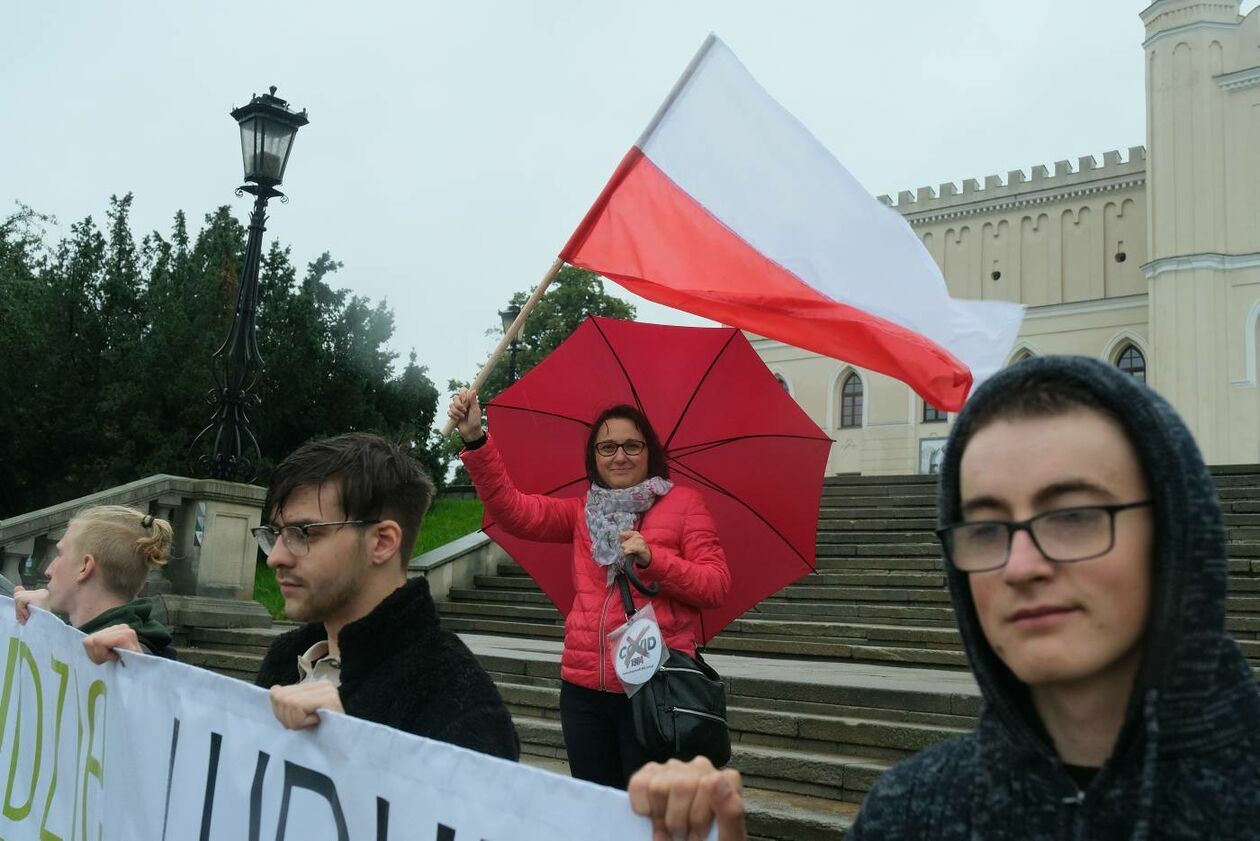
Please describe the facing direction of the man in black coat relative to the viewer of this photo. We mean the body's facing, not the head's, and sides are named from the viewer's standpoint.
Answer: facing the viewer and to the left of the viewer

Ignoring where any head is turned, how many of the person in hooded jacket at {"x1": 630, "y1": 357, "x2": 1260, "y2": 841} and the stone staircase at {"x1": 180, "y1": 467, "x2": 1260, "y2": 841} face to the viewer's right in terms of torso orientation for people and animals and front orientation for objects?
0

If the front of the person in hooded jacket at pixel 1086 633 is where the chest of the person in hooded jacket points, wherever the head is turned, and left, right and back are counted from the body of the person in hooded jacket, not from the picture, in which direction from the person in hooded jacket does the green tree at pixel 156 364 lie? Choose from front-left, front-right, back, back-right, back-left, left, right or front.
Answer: right

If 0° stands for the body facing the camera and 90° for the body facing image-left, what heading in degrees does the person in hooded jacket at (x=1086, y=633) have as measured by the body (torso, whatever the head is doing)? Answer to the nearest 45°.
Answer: approximately 45°

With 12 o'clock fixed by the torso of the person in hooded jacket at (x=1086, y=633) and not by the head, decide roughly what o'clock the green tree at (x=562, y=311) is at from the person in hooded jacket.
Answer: The green tree is roughly at 4 o'clock from the person in hooded jacket.

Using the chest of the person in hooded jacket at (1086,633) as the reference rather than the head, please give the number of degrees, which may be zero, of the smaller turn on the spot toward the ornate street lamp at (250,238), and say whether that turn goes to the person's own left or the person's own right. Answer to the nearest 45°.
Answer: approximately 90° to the person's own right

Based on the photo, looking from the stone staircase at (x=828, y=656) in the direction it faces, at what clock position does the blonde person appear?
The blonde person is roughly at 1 o'clock from the stone staircase.

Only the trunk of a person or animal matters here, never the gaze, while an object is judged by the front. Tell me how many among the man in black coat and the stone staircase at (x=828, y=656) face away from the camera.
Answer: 0

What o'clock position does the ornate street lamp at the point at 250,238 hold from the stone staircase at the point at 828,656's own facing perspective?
The ornate street lamp is roughly at 3 o'clock from the stone staircase.

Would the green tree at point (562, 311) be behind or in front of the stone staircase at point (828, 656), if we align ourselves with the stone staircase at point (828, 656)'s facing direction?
behind

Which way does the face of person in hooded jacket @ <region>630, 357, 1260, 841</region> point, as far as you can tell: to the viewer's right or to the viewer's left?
to the viewer's left

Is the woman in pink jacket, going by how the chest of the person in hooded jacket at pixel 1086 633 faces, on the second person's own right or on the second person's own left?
on the second person's own right

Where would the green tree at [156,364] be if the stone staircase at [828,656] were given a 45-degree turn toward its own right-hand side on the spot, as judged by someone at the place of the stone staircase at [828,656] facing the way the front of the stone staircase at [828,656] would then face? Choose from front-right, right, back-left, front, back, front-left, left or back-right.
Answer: right

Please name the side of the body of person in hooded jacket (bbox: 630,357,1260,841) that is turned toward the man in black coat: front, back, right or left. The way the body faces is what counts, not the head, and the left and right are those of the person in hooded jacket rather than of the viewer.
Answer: right

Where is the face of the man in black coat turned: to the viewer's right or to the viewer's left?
to the viewer's left

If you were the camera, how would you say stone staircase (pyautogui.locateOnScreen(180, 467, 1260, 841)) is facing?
facing the viewer
